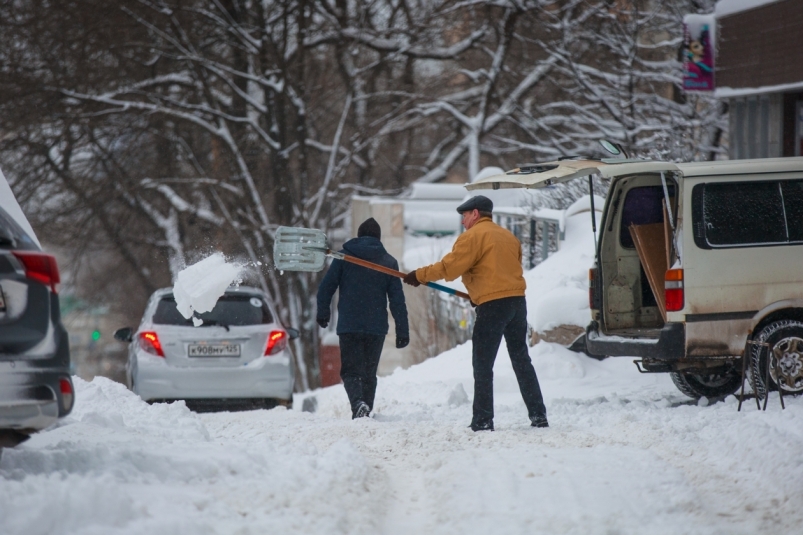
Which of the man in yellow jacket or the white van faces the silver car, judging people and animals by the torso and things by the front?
the man in yellow jacket

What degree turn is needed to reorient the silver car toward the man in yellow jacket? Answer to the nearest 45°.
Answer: approximately 135° to its right

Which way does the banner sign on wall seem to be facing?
toward the camera

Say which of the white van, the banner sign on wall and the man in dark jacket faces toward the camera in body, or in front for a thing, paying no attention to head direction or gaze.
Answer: the banner sign on wall

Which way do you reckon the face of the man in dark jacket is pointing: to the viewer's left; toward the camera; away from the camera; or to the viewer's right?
away from the camera

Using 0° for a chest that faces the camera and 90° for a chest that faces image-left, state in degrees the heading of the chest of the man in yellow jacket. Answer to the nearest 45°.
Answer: approximately 135°

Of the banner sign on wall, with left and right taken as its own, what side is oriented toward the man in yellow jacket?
front

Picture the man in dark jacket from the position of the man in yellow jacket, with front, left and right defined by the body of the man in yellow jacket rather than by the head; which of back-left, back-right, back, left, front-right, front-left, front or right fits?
front

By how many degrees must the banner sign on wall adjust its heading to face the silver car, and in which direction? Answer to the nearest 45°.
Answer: approximately 45° to its right

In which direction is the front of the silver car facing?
away from the camera

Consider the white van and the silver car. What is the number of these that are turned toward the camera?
0

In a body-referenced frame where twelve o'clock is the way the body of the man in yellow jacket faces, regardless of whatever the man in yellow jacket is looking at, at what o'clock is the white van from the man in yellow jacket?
The white van is roughly at 4 o'clock from the man in yellow jacket.

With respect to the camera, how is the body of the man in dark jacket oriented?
away from the camera

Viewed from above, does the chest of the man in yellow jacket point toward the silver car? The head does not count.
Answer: yes

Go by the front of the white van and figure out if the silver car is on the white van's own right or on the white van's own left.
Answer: on the white van's own left

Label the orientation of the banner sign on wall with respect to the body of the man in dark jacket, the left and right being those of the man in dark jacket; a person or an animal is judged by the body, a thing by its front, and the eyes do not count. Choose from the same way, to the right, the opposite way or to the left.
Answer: the opposite way
